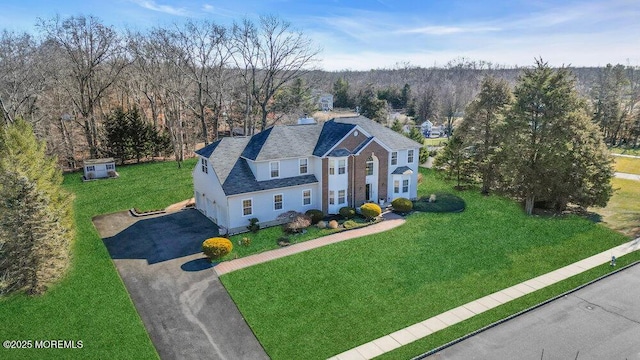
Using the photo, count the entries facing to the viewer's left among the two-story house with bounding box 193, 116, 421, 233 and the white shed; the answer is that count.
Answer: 0

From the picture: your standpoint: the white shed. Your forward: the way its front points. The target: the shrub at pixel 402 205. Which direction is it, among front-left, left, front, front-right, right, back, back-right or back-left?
front-left

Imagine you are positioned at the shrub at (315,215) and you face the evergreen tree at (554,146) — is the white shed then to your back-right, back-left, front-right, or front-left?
back-left

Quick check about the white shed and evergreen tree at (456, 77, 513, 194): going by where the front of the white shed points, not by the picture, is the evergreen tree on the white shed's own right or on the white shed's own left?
on the white shed's own left

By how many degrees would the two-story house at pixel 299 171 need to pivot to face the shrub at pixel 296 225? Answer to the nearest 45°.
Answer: approximately 45° to its right

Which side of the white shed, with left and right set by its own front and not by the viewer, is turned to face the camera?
front

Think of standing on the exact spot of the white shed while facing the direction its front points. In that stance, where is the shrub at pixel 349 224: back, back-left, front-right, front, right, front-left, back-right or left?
front-left

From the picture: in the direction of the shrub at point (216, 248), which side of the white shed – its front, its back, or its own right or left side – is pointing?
front

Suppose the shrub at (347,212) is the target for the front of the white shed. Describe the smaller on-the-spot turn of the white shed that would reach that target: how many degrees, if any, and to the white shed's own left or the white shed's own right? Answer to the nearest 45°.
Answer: approximately 45° to the white shed's own left

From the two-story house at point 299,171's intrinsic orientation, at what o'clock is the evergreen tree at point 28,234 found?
The evergreen tree is roughly at 3 o'clock from the two-story house.

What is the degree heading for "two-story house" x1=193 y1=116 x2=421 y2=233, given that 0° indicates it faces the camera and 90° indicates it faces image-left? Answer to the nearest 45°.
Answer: approximately 315°

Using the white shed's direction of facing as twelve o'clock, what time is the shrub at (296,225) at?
The shrub is roughly at 11 o'clock from the white shed.

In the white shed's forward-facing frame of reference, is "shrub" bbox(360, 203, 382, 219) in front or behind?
in front

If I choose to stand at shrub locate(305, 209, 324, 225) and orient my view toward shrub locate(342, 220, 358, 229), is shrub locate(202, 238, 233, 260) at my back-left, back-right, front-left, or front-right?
back-right

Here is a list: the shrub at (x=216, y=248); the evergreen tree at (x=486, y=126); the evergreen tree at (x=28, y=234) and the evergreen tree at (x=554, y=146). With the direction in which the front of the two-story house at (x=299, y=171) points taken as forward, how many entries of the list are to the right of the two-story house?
2

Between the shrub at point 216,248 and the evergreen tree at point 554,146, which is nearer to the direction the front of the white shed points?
the shrub
